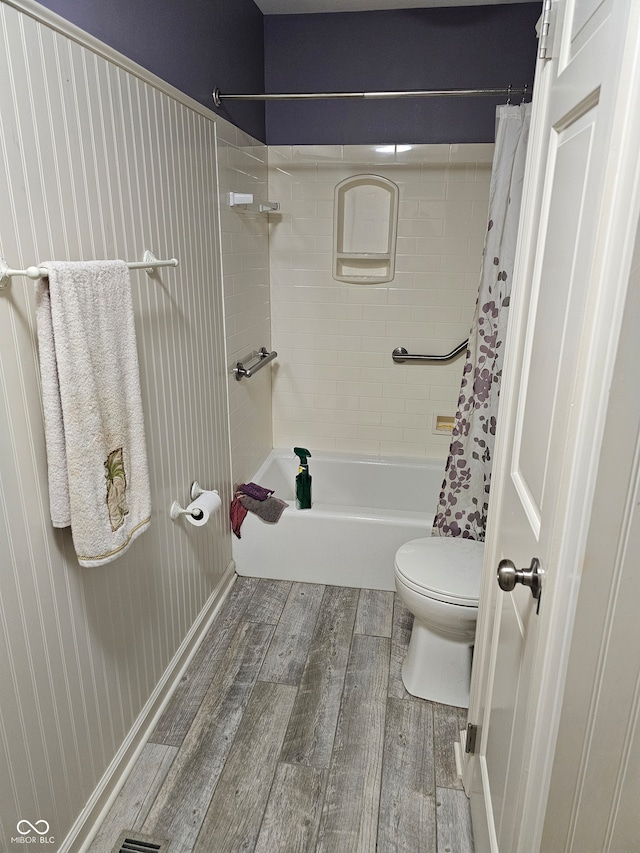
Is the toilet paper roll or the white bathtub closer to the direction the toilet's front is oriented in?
the toilet paper roll

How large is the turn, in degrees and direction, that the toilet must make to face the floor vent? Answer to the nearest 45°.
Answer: approximately 45° to its left

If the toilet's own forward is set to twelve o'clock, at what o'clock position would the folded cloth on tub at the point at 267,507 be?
The folded cloth on tub is roughly at 1 o'clock from the toilet.

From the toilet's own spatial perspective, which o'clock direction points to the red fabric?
The red fabric is roughly at 1 o'clock from the toilet.

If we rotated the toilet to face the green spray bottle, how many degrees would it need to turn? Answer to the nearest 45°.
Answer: approximately 45° to its right

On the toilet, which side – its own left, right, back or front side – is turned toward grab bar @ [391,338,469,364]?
right

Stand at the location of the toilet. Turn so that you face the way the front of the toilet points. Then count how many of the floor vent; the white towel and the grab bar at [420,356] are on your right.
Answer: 1

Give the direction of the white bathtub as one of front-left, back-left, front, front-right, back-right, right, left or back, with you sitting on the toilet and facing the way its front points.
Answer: front-right

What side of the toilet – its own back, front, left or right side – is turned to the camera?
left

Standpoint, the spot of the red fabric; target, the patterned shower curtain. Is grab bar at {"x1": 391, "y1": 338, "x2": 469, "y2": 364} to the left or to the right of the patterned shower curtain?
left

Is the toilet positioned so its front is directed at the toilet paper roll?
yes
